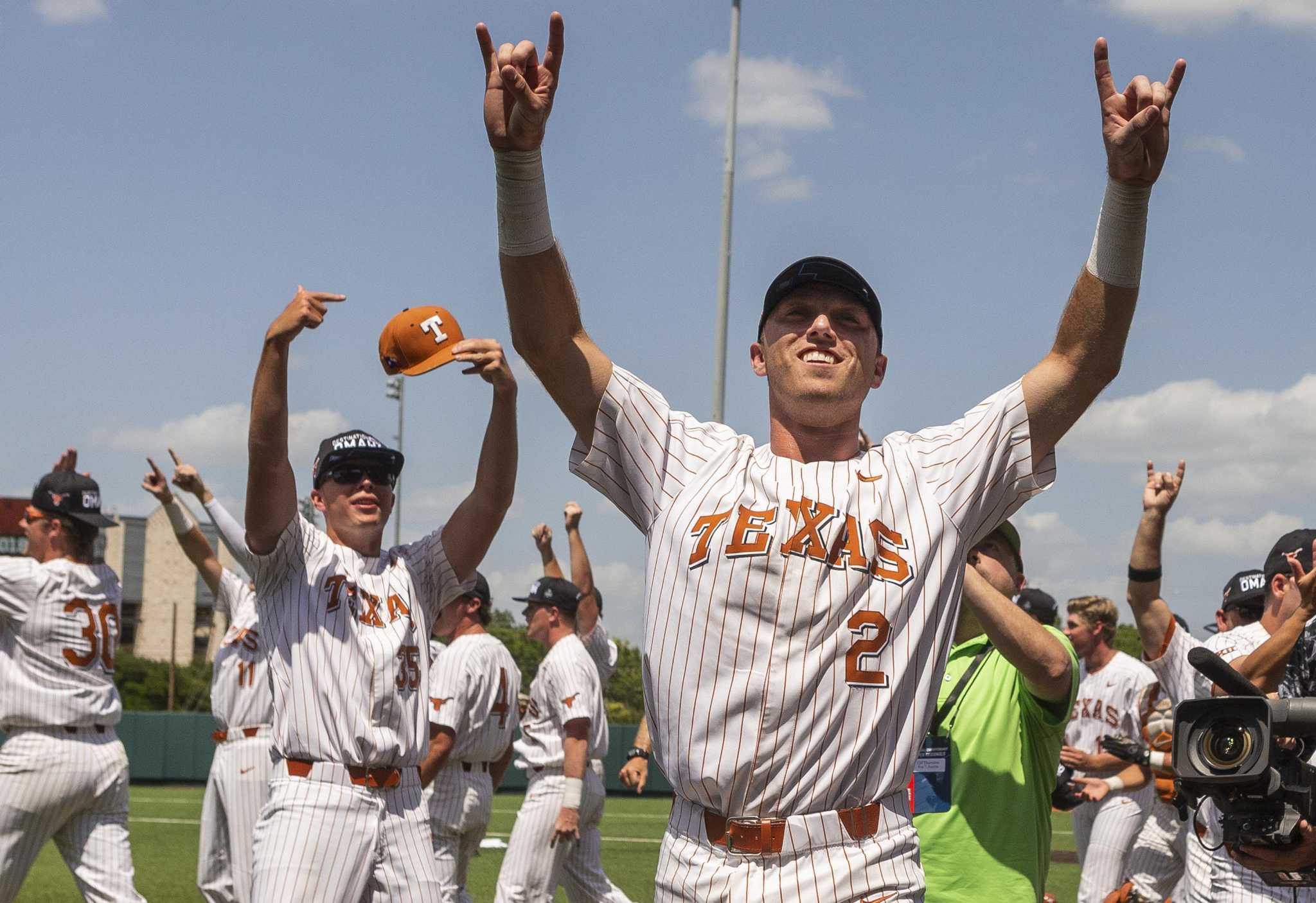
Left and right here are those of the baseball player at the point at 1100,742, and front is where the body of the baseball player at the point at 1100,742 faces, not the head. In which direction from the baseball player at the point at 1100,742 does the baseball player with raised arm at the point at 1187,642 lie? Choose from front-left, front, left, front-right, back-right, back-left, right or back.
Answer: front-left

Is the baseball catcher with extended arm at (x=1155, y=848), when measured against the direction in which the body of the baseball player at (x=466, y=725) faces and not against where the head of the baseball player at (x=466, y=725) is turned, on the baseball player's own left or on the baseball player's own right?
on the baseball player's own right

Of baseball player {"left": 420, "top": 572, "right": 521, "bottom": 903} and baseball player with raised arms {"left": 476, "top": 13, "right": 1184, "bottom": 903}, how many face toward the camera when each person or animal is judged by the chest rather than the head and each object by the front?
1

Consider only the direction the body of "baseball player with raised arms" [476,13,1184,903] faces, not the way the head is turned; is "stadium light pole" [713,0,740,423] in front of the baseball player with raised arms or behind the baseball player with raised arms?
behind

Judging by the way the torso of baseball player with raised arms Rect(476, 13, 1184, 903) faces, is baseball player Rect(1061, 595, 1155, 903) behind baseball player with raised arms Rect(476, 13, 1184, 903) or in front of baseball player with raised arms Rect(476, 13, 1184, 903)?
behind

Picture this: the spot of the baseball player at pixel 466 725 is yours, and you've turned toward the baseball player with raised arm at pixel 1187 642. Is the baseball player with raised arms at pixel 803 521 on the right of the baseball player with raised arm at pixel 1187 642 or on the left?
right

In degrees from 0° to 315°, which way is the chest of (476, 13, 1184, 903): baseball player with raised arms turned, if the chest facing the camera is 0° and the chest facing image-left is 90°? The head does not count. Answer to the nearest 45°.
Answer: approximately 0°
